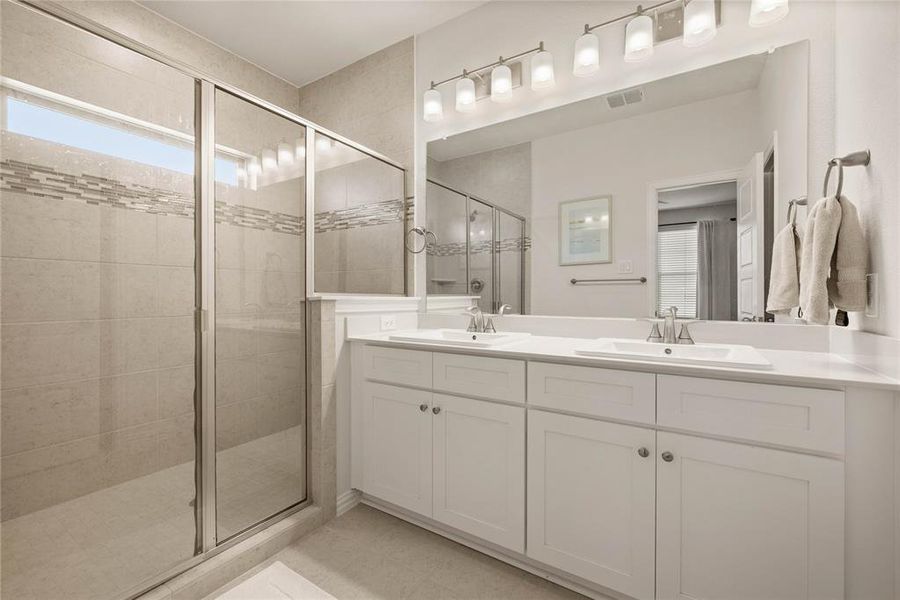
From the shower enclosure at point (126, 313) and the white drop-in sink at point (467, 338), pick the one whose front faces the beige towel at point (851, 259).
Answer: the shower enclosure

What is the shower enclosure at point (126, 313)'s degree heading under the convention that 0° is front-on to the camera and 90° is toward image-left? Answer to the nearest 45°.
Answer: approximately 315°

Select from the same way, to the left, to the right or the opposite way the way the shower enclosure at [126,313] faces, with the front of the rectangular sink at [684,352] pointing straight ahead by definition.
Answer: to the left

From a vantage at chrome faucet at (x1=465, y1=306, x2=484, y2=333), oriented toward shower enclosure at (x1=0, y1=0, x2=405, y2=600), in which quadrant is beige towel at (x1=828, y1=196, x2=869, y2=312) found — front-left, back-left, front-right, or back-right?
back-left

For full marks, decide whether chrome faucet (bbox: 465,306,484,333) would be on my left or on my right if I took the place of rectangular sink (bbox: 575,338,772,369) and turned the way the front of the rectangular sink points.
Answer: on my right

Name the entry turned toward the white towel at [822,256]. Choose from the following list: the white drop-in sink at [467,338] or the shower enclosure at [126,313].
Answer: the shower enclosure

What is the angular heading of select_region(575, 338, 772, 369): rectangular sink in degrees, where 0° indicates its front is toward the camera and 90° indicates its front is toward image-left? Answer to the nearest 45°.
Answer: approximately 0°

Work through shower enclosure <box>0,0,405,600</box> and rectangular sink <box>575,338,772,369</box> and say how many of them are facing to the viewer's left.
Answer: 0

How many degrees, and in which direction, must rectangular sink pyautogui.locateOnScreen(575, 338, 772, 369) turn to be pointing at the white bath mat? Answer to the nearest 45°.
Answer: approximately 45° to its right

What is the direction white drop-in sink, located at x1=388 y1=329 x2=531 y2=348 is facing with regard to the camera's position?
facing the viewer and to the left of the viewer
